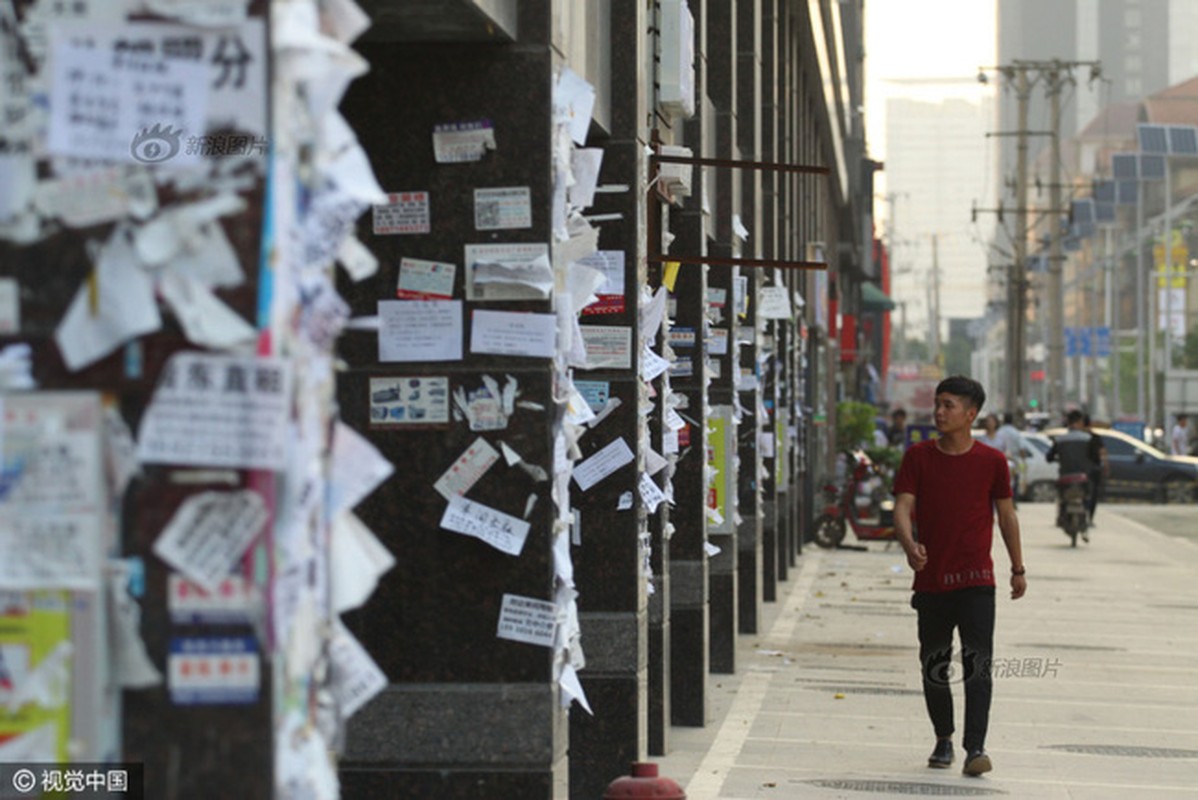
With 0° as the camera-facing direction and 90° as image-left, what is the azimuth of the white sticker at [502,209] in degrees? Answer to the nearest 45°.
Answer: approximately 0°

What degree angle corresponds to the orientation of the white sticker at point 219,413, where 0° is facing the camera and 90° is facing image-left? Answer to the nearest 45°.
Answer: approximately 0°
